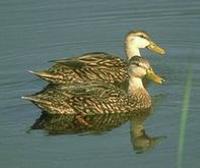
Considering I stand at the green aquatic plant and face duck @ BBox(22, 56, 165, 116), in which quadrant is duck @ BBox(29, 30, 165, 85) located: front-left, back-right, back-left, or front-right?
front-right

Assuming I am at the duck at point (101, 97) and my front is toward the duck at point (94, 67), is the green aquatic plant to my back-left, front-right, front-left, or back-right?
back-right

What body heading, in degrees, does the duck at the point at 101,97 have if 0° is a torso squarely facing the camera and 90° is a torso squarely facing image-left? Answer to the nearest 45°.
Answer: approximately 270°

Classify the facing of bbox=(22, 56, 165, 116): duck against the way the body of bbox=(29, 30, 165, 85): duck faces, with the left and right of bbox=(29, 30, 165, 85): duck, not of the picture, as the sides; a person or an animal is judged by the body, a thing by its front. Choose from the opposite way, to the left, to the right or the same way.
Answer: the same way

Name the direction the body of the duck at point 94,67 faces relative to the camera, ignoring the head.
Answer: to the viewer's right

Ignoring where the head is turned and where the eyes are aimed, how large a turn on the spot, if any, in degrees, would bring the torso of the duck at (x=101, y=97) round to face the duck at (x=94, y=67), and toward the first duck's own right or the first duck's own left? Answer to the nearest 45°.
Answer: approximately 90° to the first duck's own left

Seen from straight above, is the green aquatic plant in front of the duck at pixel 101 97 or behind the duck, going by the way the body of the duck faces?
in front

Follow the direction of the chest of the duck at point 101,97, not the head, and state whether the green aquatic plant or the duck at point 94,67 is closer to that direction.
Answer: the green aquatic plant

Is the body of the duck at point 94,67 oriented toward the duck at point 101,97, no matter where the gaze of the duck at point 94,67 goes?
no
